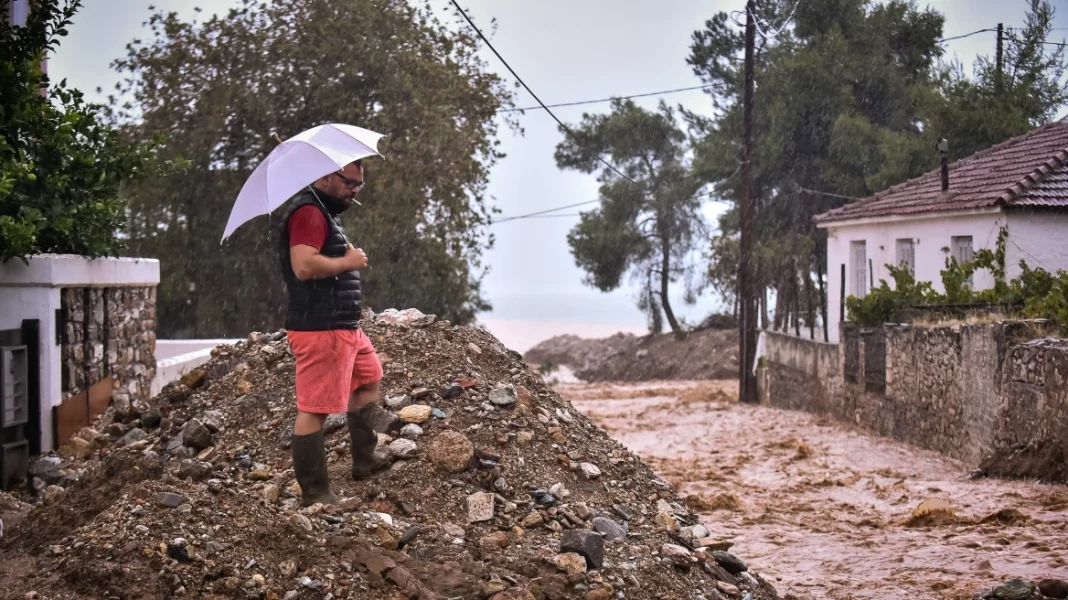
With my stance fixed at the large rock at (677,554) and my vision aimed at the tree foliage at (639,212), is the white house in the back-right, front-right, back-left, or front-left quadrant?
front-right

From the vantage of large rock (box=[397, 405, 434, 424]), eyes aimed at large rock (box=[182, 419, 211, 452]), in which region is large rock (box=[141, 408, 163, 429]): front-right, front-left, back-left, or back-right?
front-right

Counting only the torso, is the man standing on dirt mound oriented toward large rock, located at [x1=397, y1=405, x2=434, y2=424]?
no

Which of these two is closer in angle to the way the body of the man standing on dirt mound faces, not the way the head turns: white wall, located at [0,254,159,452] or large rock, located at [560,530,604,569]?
the large rock

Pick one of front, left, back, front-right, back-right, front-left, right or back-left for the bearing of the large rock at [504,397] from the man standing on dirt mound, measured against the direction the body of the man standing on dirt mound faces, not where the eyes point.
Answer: front-left

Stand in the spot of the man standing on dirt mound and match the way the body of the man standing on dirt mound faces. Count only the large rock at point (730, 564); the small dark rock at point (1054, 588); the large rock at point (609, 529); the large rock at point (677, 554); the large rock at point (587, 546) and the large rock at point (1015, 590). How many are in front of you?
6

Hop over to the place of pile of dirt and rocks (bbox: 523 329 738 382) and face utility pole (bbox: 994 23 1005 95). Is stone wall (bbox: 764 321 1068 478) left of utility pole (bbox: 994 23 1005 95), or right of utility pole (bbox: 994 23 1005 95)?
right

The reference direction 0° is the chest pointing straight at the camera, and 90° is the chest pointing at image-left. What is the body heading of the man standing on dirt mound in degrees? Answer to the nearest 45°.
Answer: approximately 270°

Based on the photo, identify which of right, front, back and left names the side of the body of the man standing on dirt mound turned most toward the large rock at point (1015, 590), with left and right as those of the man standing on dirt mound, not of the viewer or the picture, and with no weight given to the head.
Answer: front

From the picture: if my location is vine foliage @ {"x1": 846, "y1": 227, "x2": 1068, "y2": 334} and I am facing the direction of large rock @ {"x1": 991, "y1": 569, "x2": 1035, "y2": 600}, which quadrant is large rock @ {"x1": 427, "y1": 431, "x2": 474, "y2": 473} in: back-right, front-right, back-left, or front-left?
front-right

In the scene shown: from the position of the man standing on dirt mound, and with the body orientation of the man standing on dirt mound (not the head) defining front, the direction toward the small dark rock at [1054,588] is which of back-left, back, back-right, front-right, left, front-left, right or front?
front

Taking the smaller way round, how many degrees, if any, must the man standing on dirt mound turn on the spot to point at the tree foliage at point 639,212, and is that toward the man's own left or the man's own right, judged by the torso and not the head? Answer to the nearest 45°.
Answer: approximately 90° to the man's own left

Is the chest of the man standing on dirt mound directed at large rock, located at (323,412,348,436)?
no

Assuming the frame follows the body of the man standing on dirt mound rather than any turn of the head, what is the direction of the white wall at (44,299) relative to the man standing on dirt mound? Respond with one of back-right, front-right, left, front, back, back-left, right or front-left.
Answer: back-left

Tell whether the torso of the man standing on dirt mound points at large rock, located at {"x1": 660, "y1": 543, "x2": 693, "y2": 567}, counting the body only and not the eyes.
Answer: yes

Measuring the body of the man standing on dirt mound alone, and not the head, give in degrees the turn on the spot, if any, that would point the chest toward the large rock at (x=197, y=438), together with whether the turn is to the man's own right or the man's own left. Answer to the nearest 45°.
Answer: approximately 135° to the man's own left

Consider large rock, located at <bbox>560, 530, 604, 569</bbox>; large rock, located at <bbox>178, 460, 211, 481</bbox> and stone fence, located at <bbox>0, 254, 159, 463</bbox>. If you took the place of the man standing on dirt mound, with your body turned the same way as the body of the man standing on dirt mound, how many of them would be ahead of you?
1

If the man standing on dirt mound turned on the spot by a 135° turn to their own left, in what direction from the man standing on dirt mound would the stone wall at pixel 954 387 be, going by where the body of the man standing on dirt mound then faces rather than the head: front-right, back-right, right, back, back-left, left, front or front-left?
right

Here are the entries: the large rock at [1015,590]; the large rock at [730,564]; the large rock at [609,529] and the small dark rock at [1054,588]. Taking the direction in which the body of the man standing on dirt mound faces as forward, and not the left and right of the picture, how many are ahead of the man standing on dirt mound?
4
